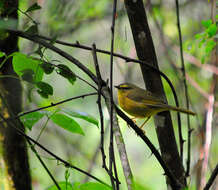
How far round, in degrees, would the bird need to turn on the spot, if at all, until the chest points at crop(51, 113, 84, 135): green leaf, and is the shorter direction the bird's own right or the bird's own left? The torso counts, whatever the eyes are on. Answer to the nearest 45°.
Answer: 0° — it already faces it

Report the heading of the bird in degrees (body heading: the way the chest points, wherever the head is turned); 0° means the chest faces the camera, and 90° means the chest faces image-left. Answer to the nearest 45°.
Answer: approximately 90°

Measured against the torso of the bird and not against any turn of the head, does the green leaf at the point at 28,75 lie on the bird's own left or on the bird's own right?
on the bird's own left

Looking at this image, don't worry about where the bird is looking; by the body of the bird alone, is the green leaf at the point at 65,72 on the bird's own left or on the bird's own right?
on the bird's own left
